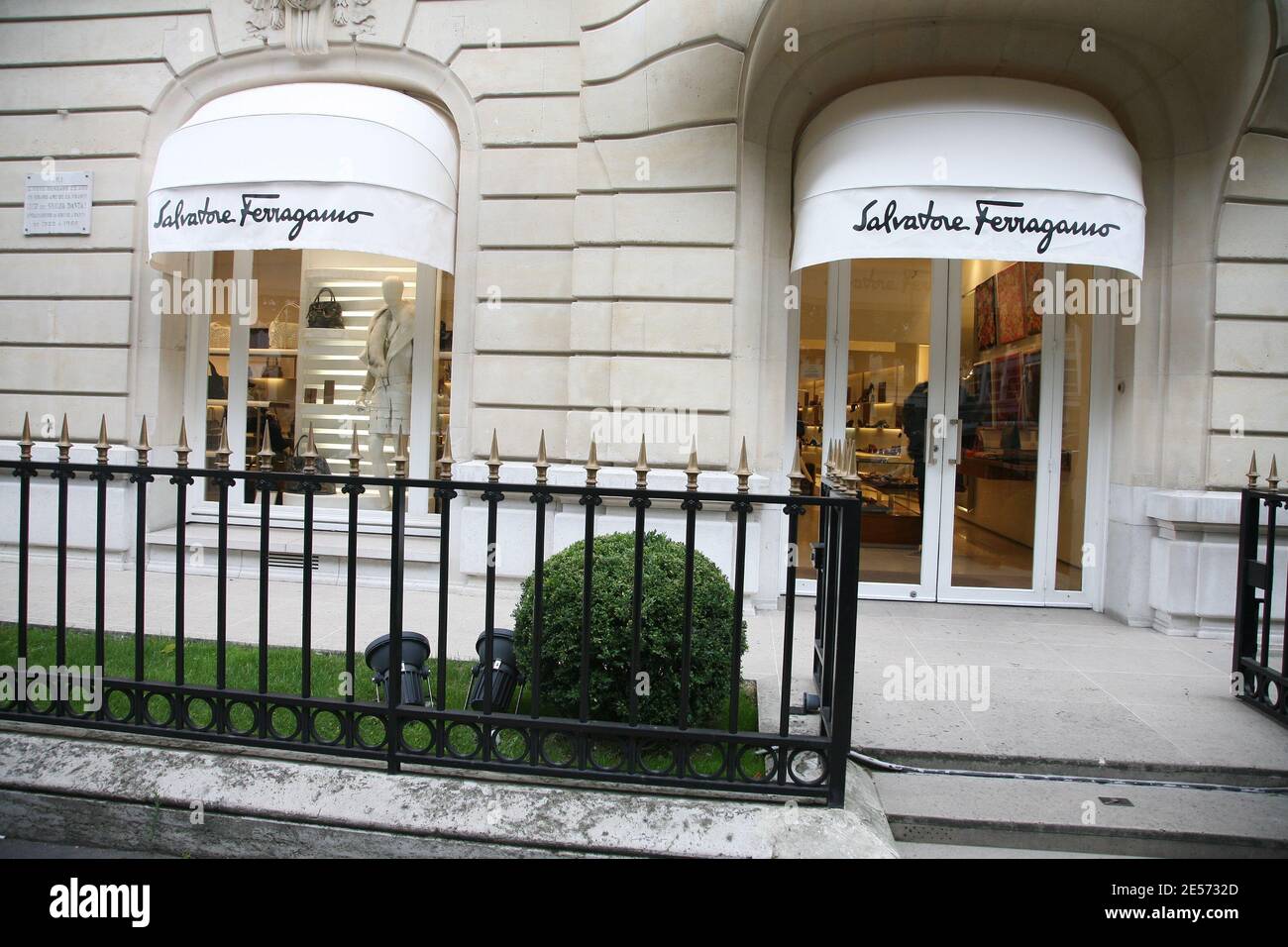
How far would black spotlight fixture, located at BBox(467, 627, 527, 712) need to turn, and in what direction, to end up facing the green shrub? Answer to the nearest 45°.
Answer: approximately 90° to its right

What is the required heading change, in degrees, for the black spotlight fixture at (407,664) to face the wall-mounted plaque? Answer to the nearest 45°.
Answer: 0° — it already faces it

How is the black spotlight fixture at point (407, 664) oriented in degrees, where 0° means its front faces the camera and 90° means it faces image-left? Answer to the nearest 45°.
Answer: approximately 135°

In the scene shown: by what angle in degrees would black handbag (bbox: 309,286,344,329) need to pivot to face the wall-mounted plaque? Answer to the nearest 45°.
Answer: approximately 90° to its right

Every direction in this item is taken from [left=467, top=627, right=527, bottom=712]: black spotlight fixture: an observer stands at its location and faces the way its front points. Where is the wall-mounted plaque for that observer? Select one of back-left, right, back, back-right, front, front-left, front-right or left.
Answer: left

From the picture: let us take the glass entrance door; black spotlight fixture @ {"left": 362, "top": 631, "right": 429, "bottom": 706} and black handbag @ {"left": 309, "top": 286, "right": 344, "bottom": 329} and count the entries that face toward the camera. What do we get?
2

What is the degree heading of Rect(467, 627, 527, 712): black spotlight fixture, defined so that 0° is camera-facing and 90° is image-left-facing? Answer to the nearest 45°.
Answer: approximately 225°

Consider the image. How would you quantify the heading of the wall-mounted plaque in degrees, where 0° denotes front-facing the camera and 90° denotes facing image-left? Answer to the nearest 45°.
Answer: approximately 0°
